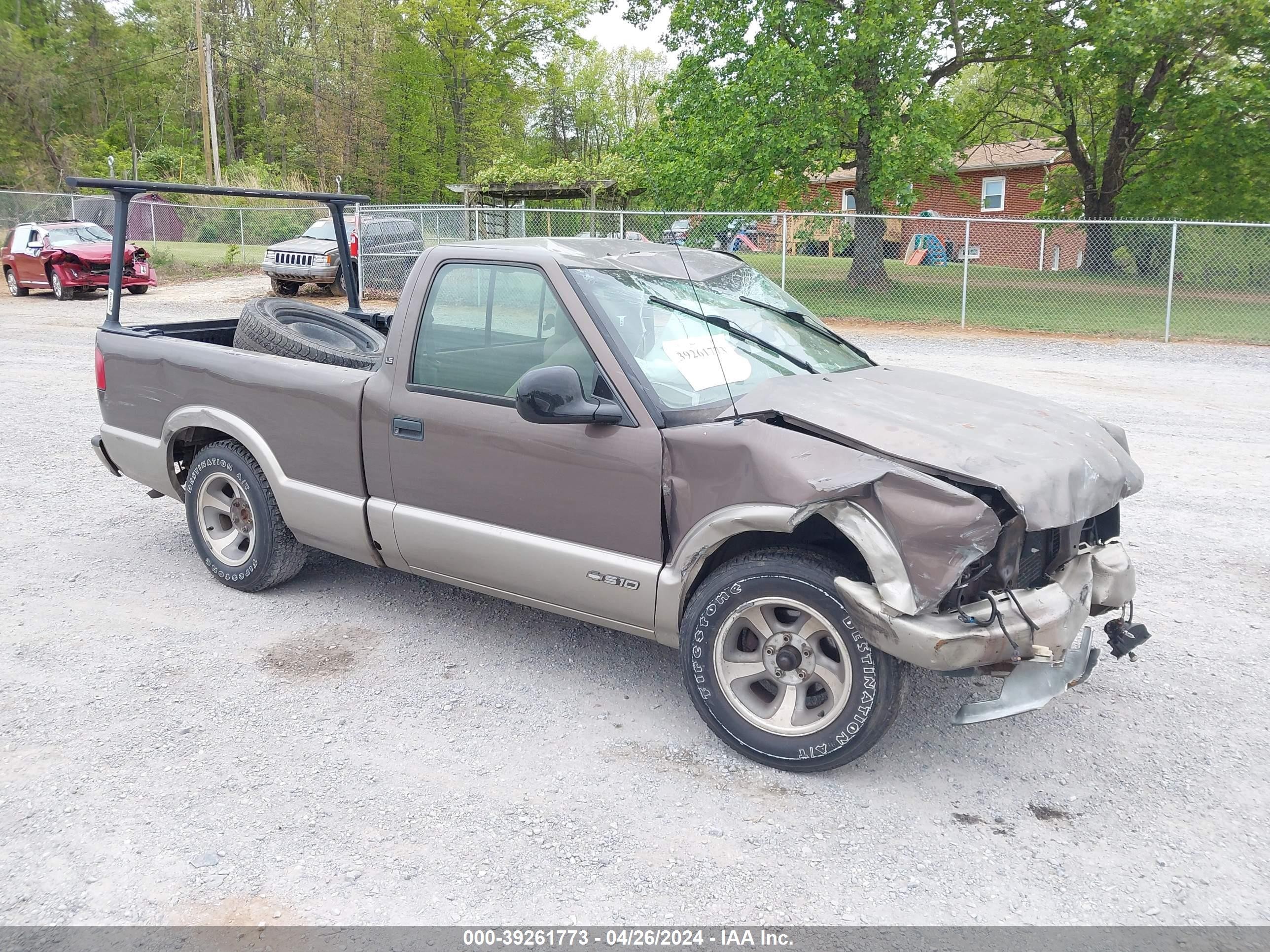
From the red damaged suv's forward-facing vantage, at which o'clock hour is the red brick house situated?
The red brick house is roughly at 10 o'clock from the red damaged suv.

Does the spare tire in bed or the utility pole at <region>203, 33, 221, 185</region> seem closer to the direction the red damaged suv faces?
the spare tire in bed

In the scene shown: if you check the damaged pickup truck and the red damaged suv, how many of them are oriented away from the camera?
0

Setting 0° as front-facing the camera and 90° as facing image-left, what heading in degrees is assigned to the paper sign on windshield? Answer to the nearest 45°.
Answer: approximately 315°

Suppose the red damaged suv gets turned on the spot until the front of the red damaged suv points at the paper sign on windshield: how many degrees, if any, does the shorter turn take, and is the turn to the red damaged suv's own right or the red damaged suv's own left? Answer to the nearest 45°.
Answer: approximately 45° to the red damaged suv's own right

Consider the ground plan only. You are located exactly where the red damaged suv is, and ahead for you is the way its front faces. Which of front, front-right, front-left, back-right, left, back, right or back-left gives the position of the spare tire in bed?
front-right

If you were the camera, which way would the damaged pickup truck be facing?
facing the viewer and to the right of the viewer

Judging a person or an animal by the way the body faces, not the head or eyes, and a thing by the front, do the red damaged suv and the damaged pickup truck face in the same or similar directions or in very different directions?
same or similar directions

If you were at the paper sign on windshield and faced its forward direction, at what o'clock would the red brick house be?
The red brick house is roughly at 8 o'clock from the paper sign on windshield.

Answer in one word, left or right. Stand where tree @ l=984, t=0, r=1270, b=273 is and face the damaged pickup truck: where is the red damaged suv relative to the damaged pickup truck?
right

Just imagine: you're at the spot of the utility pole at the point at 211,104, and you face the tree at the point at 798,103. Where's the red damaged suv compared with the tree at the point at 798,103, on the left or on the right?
right

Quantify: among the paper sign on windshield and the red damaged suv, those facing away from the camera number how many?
0

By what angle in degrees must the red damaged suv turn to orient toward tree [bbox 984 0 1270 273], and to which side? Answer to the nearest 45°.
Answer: approximately 45° to its left

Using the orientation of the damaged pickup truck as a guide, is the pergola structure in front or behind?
behind
